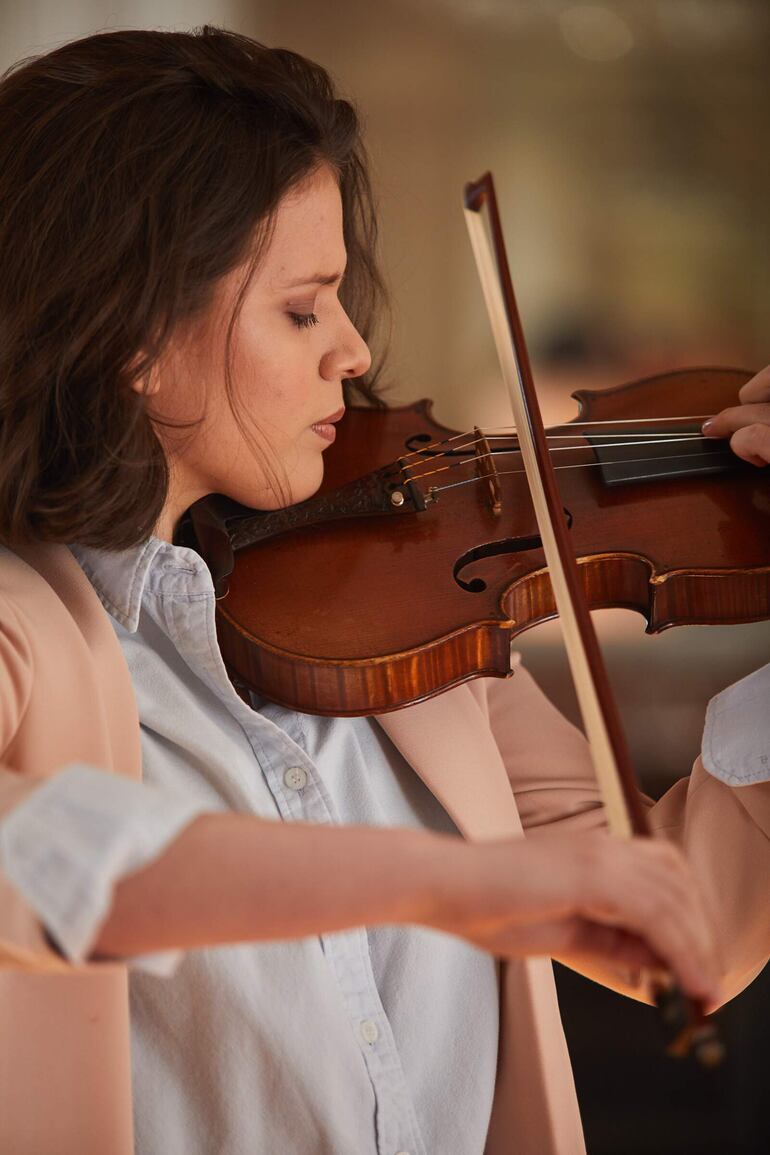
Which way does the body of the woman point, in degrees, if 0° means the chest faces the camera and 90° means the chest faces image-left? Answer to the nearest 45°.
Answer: approximately 315°

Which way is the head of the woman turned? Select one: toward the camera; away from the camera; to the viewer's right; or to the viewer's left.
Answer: to the viewer's right
